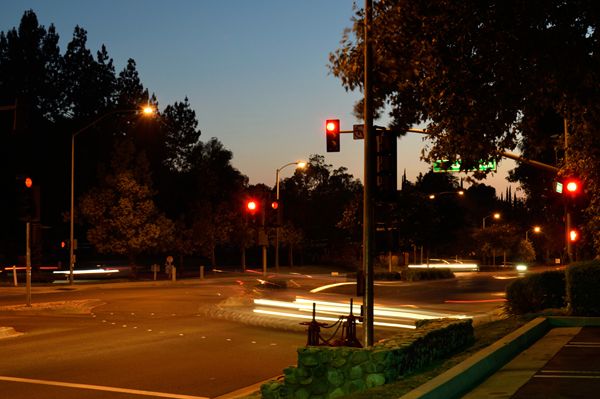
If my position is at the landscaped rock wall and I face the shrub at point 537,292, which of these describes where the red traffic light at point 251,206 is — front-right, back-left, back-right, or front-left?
front-left

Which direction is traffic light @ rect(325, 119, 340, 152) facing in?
toward the camera

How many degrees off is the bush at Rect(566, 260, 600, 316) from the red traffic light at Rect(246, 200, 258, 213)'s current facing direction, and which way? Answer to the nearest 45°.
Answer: approximately 45° to its left

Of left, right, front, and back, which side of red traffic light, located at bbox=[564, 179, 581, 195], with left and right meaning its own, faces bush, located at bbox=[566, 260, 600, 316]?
front

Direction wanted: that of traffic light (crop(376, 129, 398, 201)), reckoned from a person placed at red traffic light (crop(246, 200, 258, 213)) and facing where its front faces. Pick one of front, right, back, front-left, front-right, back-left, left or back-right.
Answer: front

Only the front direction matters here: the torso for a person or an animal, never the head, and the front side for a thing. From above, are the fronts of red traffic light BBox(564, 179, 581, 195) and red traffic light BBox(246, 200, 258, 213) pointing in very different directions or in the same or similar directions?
same or similar directions

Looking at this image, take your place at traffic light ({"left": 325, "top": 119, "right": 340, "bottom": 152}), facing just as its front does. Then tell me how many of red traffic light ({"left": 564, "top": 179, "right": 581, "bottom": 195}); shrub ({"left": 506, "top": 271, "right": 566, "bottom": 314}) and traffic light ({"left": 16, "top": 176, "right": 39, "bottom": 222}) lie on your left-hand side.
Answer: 2

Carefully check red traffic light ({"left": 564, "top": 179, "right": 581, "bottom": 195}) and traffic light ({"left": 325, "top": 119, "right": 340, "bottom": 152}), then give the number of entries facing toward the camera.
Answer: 2

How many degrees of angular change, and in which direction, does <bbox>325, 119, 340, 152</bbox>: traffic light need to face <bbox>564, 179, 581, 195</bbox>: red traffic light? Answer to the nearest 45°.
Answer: approximately 90° to its left

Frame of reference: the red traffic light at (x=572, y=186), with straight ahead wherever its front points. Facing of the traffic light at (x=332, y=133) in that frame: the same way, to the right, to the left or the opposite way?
the same way

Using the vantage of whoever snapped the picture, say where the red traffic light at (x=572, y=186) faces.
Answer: facing the viewer

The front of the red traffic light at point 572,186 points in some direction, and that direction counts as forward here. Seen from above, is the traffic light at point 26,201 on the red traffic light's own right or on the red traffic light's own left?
on the red traffic light's own right

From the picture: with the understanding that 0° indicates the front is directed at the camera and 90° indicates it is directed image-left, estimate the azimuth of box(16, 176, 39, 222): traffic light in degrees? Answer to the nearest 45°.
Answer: approximately 315°

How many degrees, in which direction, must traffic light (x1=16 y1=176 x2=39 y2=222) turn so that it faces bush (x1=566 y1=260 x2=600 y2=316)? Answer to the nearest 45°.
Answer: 0° — it already faces it

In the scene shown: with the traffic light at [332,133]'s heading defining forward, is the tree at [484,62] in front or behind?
in front
